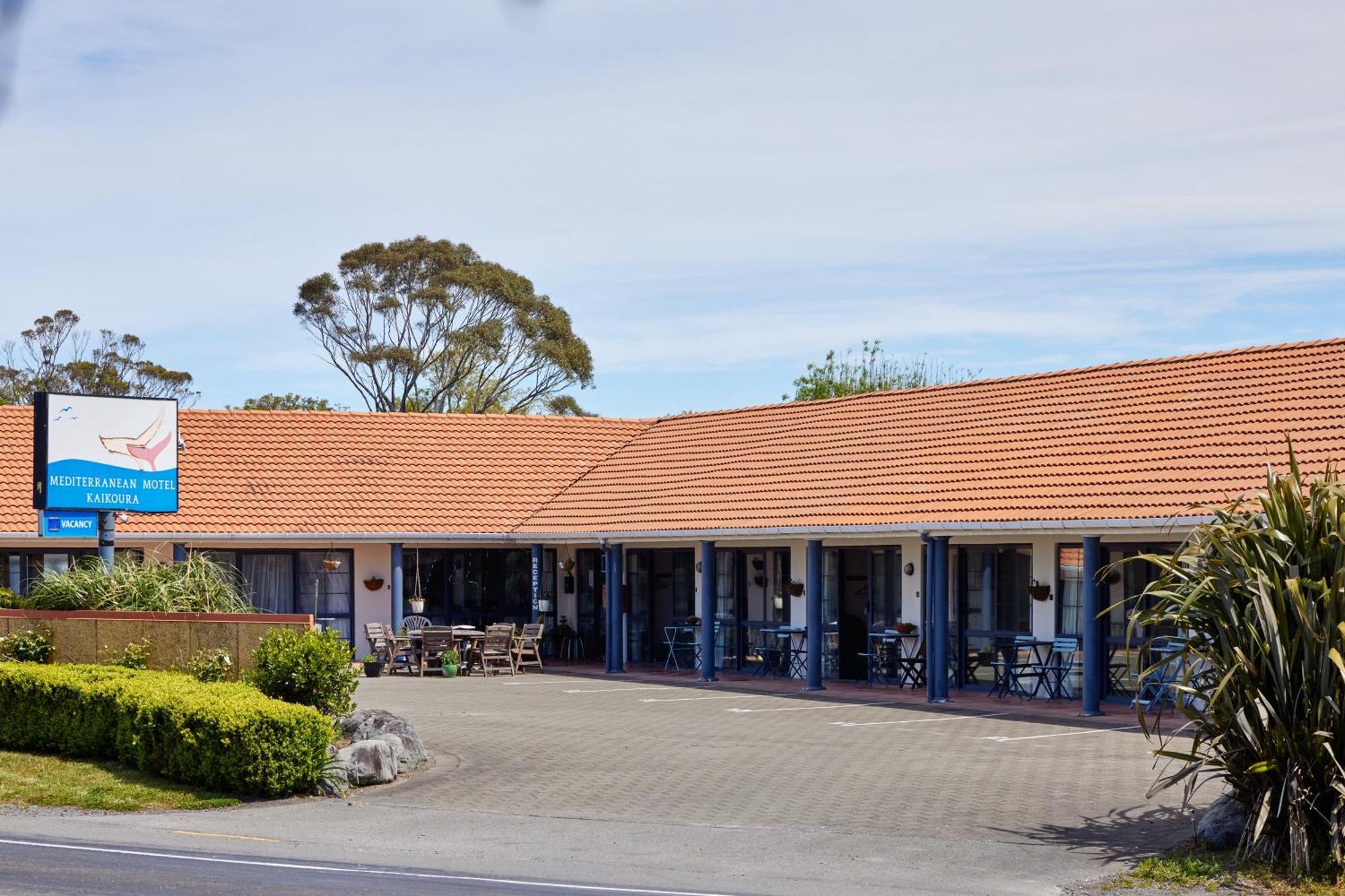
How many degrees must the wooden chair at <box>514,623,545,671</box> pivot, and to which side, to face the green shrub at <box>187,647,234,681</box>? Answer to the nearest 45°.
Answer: approximately 45° to its left

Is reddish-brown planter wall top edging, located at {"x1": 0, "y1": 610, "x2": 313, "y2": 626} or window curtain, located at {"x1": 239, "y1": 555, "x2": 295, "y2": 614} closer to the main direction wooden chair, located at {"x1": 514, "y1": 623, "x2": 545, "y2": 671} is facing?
the reddish-brown planter wall top edging

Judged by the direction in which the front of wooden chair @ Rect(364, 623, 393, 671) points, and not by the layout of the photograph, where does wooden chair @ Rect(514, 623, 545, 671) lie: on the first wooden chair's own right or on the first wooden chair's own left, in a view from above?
on the first wooden chair's own left

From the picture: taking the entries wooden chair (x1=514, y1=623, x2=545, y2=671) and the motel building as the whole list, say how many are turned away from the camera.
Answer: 0

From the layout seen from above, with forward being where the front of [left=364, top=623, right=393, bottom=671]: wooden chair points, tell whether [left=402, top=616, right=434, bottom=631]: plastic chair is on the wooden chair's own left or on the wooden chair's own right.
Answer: on the wooden chair's own left

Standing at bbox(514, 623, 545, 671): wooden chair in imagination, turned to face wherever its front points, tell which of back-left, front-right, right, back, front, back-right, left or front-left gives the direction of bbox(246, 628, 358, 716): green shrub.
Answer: front-left

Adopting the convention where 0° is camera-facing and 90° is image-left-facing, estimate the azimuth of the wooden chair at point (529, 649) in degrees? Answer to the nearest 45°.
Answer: approximately 45°

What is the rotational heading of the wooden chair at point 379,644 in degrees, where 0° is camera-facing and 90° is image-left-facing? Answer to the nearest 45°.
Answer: approximately 315°

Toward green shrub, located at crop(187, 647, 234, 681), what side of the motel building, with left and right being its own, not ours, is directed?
front

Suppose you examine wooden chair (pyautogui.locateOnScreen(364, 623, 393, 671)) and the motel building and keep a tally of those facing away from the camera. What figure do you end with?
0

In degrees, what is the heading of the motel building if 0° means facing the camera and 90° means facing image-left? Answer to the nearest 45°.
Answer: approximately 45°
